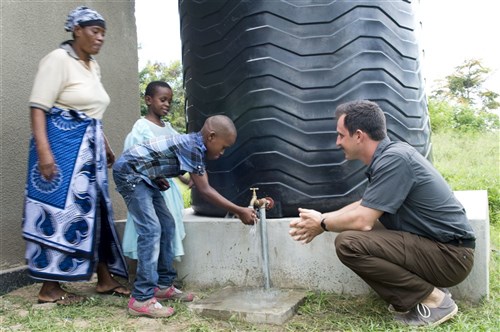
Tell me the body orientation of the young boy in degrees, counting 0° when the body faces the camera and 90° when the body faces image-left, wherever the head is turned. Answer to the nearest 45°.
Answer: approximately 270°

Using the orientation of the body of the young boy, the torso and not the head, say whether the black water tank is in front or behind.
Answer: in front

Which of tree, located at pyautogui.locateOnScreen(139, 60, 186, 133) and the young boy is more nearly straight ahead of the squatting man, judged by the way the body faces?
the young boy

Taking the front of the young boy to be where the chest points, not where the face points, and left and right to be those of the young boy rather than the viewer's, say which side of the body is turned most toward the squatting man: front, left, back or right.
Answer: front

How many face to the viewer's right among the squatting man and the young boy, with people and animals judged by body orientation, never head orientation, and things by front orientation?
1

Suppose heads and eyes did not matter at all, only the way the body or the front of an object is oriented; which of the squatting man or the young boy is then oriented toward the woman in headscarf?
the squatting man

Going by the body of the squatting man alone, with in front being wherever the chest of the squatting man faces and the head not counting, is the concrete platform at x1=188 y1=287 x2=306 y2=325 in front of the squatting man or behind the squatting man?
in front

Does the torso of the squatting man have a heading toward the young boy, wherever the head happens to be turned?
yes

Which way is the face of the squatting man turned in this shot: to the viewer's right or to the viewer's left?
to the viewer's left

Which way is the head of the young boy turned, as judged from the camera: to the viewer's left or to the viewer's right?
to the viewer's right

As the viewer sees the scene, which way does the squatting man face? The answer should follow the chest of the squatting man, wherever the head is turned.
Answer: to the viewer's left
